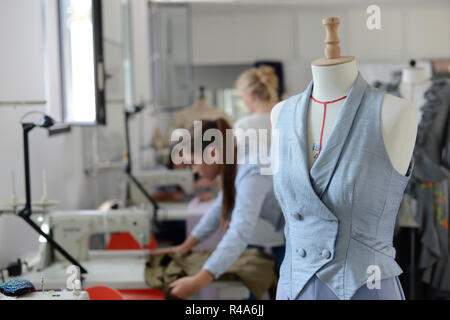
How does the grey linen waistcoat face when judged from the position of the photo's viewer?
facing the viewer and to the left of the viewer

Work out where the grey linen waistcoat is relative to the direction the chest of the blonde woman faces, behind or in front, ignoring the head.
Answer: behind

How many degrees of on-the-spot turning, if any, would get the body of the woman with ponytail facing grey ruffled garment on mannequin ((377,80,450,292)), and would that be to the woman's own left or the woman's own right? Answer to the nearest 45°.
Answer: approximately 135° to the woman's own right

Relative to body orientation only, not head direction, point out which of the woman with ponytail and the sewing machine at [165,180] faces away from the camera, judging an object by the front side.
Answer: the sewing machine

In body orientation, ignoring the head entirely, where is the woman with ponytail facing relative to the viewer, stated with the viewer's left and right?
facing to the left of the viewer

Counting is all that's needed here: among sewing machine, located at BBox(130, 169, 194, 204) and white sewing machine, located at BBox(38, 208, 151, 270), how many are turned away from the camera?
2

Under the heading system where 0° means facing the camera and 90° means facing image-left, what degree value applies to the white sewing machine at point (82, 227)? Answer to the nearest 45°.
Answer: approximately 180°

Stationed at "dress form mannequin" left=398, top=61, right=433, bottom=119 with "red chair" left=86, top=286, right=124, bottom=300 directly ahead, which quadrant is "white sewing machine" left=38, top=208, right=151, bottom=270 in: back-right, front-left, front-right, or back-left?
front-right

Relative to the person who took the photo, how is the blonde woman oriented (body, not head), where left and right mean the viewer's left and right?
facing away from the viewer and to the left of the viewer

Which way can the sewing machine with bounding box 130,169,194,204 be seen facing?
away from the camera
